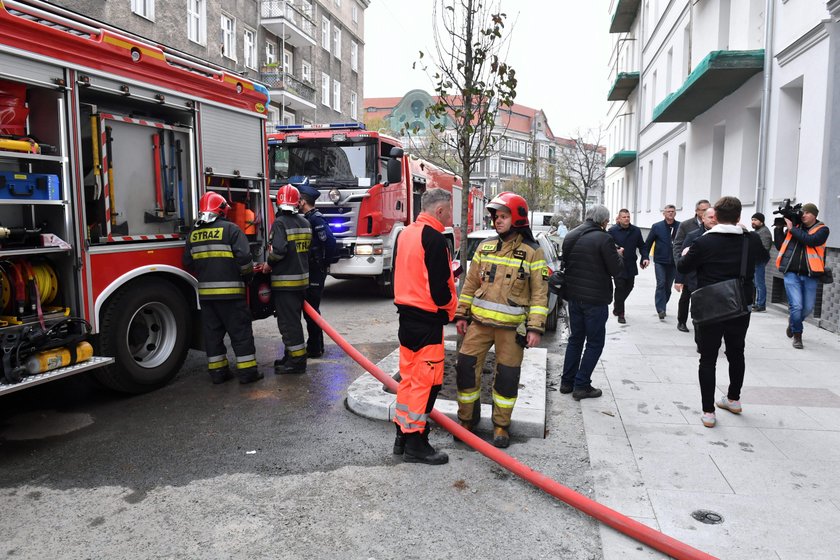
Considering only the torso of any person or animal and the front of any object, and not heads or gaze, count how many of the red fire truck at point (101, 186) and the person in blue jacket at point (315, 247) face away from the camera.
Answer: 0

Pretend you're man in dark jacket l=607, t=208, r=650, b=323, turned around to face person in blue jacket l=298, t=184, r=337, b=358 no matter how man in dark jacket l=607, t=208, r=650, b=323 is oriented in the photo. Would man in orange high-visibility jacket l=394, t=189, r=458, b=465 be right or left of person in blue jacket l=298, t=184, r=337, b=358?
left

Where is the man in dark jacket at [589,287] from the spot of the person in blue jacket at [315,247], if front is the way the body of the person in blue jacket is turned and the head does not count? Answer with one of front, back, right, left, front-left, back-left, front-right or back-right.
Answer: back-left

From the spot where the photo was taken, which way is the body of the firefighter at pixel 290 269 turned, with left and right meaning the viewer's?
facing away from the viewer and to the left of the viewer

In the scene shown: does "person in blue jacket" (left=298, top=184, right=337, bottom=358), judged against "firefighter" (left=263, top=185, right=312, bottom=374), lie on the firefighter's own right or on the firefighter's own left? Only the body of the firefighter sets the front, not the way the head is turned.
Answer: on the firefighter's own right

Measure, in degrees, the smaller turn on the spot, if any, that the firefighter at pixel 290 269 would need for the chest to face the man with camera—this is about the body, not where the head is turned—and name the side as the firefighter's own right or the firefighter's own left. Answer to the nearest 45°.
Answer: approximately 135° to the firefighter's own right

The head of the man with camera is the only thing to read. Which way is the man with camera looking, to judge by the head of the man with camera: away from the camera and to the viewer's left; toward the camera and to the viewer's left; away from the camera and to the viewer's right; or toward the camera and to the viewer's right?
toward the camera and to the viewer's left

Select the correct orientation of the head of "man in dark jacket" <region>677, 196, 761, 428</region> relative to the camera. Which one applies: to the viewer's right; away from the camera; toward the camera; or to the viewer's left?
away from the camera

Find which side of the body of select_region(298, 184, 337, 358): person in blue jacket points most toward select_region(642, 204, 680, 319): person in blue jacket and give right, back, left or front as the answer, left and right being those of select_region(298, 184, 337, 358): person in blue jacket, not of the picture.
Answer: back

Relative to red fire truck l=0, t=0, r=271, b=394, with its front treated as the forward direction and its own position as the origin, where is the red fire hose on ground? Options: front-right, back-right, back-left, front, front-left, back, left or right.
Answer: left
